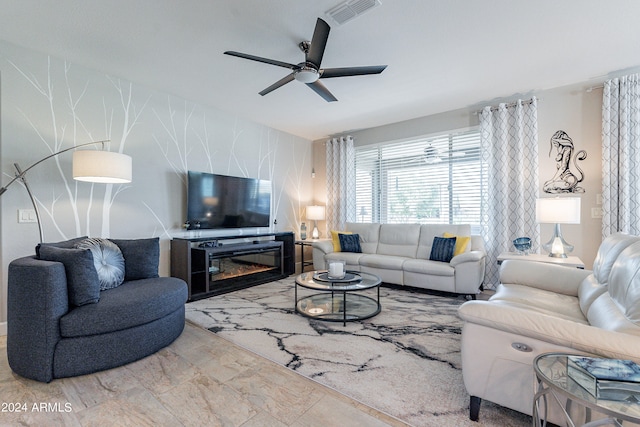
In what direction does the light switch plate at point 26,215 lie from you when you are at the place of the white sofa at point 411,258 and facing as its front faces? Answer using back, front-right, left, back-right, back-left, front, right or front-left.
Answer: front

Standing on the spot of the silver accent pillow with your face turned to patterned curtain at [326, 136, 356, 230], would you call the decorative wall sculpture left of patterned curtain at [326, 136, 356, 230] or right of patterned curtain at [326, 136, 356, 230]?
right

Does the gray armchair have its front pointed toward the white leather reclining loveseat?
yes

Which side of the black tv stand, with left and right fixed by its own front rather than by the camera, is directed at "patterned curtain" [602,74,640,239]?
front

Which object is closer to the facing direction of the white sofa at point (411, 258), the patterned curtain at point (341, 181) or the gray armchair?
the gray armchair

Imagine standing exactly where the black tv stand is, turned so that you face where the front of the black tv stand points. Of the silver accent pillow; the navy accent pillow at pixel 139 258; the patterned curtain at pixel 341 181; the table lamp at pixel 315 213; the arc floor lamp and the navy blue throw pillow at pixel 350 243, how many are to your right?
3

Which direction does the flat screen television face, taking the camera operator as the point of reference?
facing the viewer and to the right of the viewer

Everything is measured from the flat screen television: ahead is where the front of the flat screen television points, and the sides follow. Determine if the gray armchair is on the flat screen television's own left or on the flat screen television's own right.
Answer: on the flat screen television's own right

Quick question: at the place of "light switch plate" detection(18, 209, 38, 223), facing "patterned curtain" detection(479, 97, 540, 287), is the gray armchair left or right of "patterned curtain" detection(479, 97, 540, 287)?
right

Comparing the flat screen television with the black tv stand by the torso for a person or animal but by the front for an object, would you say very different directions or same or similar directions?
same or similar directions

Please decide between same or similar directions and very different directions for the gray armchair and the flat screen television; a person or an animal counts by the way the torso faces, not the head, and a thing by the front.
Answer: same or similar directions

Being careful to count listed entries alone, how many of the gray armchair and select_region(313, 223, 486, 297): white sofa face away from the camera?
0

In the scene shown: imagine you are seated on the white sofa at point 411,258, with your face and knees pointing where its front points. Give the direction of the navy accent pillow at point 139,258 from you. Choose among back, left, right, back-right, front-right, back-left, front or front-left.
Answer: front

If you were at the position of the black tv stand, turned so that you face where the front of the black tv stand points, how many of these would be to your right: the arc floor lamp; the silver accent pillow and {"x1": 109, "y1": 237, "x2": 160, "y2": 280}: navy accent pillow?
3

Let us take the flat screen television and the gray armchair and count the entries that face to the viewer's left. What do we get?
0

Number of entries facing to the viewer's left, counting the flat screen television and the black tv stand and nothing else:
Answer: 0

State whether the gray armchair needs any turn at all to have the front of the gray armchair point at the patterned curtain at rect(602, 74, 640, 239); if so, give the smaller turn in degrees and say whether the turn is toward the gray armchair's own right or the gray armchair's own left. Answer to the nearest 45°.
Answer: approximately 45° to the gray armchair's own left
